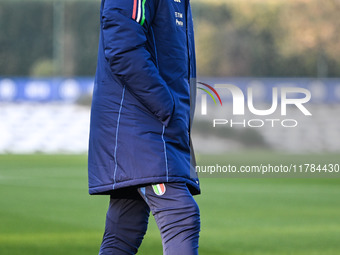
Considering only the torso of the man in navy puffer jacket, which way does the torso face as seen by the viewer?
to the viewer's right
